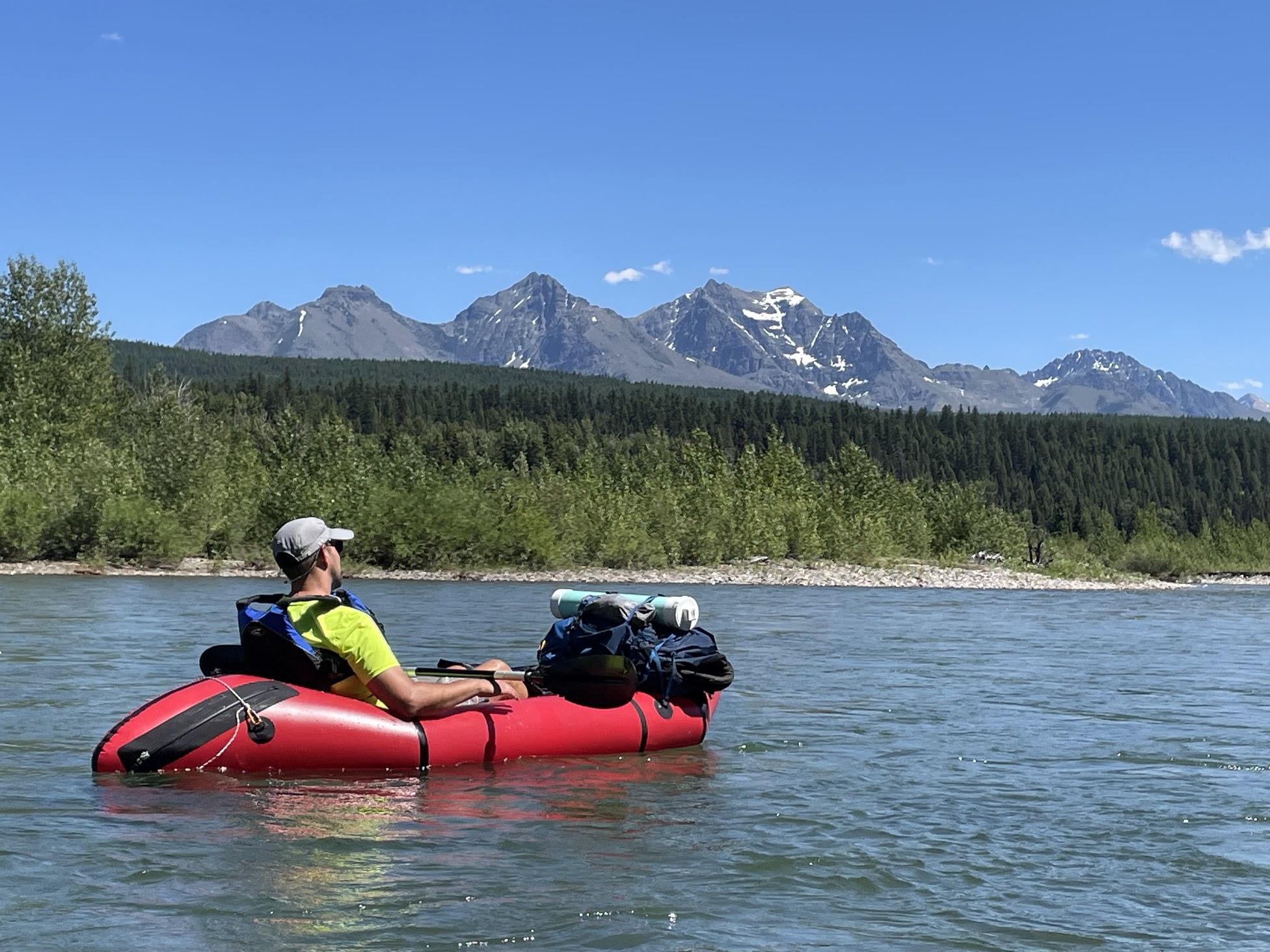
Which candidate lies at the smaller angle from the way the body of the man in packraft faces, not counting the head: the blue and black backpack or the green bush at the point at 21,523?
the blue and black backpack

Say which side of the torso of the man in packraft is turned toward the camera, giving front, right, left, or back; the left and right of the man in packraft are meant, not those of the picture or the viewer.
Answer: right

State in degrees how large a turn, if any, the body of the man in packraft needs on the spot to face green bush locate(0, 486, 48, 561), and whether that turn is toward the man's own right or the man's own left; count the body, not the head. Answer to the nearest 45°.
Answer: approximately 90° to the man's own left

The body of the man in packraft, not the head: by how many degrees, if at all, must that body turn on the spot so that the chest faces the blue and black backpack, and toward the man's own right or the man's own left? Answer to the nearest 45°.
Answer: approximately 45° to the man's own left

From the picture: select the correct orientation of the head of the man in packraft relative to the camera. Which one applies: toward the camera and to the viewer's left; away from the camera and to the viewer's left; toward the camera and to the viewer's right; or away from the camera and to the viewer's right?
away from the camera and to the viewer's right

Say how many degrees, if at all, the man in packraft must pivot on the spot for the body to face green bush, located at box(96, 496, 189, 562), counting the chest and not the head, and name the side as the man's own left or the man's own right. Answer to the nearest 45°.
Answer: approximately 90° to the man's own left
